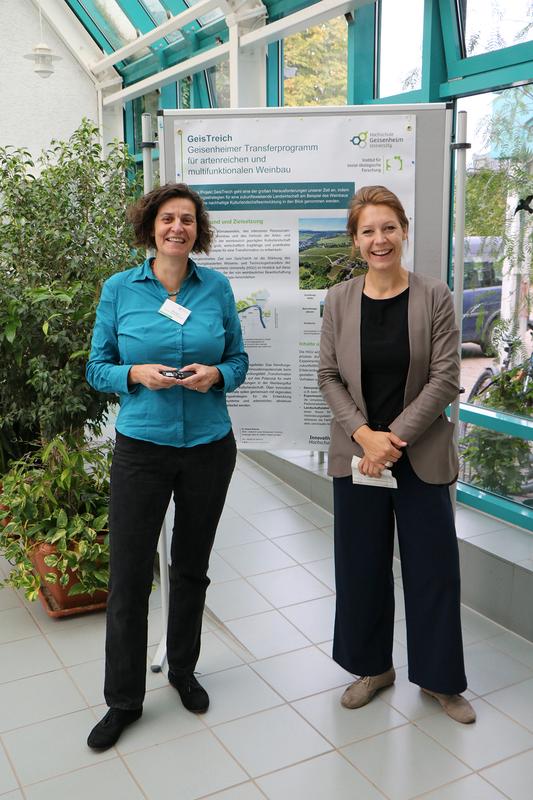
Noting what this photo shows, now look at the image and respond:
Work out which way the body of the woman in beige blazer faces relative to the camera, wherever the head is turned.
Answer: toward the camera

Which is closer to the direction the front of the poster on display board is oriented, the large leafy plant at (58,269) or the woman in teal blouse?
the woman in teal blouse

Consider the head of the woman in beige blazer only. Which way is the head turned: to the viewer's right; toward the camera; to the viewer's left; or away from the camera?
toward the camera

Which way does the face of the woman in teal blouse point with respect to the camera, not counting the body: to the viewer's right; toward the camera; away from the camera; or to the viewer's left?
toward the camera

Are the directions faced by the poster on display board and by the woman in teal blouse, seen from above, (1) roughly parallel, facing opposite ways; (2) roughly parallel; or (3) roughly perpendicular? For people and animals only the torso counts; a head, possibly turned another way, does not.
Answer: roughly parallel

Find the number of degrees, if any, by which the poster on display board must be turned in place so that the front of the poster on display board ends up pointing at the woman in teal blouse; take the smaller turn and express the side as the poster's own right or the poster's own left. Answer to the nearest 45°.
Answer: approximately 45° to the poster's own right

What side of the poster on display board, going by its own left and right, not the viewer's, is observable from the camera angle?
front

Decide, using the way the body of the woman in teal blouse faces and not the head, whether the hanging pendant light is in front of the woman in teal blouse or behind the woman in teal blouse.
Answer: behind

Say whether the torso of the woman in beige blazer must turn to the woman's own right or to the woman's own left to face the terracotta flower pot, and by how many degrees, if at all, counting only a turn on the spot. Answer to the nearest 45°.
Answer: approximately 90° to the woman's own right

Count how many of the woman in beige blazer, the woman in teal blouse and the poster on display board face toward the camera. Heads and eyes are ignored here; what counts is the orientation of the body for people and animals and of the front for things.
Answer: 3

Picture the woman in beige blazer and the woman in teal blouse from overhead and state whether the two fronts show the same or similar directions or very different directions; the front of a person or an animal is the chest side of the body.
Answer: same or similar directions
